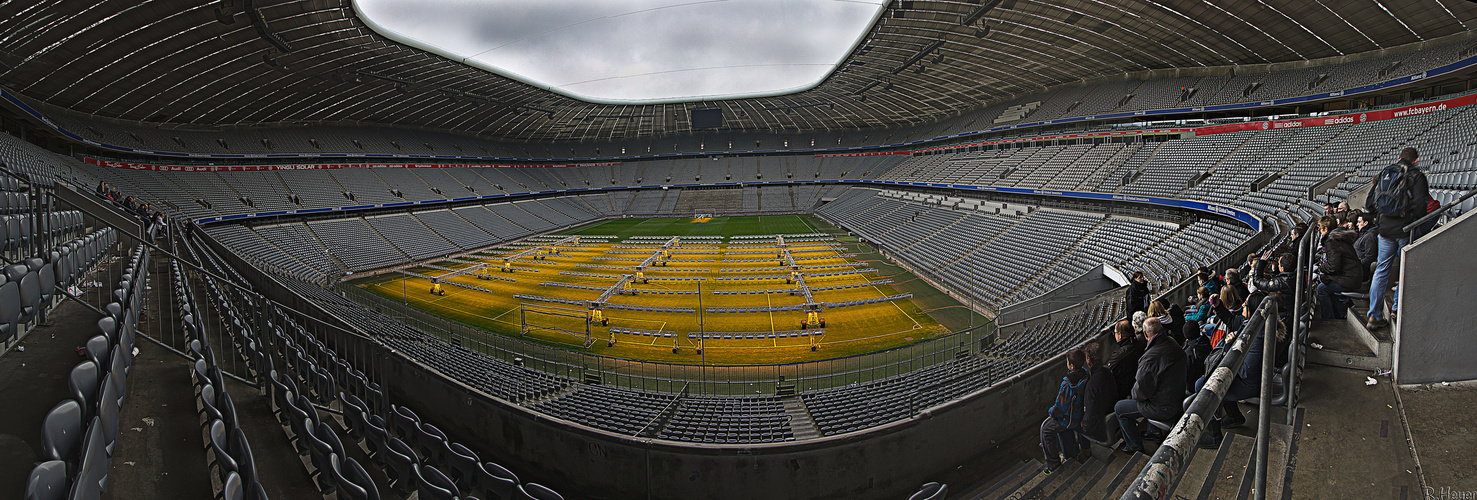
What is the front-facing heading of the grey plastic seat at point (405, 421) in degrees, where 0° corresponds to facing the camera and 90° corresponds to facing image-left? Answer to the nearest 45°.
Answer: approximately 225°

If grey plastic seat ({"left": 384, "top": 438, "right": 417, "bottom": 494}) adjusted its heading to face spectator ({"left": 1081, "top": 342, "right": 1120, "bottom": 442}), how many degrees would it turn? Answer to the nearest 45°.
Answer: approximately 90° to its right

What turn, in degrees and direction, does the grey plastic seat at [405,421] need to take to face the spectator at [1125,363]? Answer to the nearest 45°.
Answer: approximately 90° to its right

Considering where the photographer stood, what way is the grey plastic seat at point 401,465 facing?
facing away from the viewer and to the right of the viewer

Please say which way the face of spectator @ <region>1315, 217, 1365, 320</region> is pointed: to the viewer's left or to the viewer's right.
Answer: to the viewer's left

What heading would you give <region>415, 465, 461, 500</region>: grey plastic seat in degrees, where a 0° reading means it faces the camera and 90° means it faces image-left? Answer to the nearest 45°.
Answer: approximately 225°

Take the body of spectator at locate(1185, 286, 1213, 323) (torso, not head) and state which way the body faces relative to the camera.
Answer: to the viewer's left

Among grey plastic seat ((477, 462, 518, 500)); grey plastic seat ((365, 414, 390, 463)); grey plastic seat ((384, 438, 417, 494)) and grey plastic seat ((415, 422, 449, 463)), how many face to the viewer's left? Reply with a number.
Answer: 0

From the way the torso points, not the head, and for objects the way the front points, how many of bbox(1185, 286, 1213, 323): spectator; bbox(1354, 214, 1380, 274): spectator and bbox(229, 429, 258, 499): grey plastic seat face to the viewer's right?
1

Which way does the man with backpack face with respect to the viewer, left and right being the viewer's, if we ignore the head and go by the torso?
facing away from the viewer and to the right of the viewer

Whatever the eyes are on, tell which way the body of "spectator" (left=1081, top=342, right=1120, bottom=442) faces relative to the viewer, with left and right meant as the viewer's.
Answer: facing to the left of the viewer

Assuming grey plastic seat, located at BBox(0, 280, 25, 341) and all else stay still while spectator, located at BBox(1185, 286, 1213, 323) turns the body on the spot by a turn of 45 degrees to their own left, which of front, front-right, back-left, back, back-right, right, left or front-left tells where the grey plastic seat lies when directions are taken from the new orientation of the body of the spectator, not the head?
front

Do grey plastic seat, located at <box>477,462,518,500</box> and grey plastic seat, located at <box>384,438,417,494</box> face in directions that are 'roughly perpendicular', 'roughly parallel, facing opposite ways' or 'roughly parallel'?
roughly parallel

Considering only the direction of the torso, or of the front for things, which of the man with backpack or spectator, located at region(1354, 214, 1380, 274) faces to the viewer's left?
the spectator
